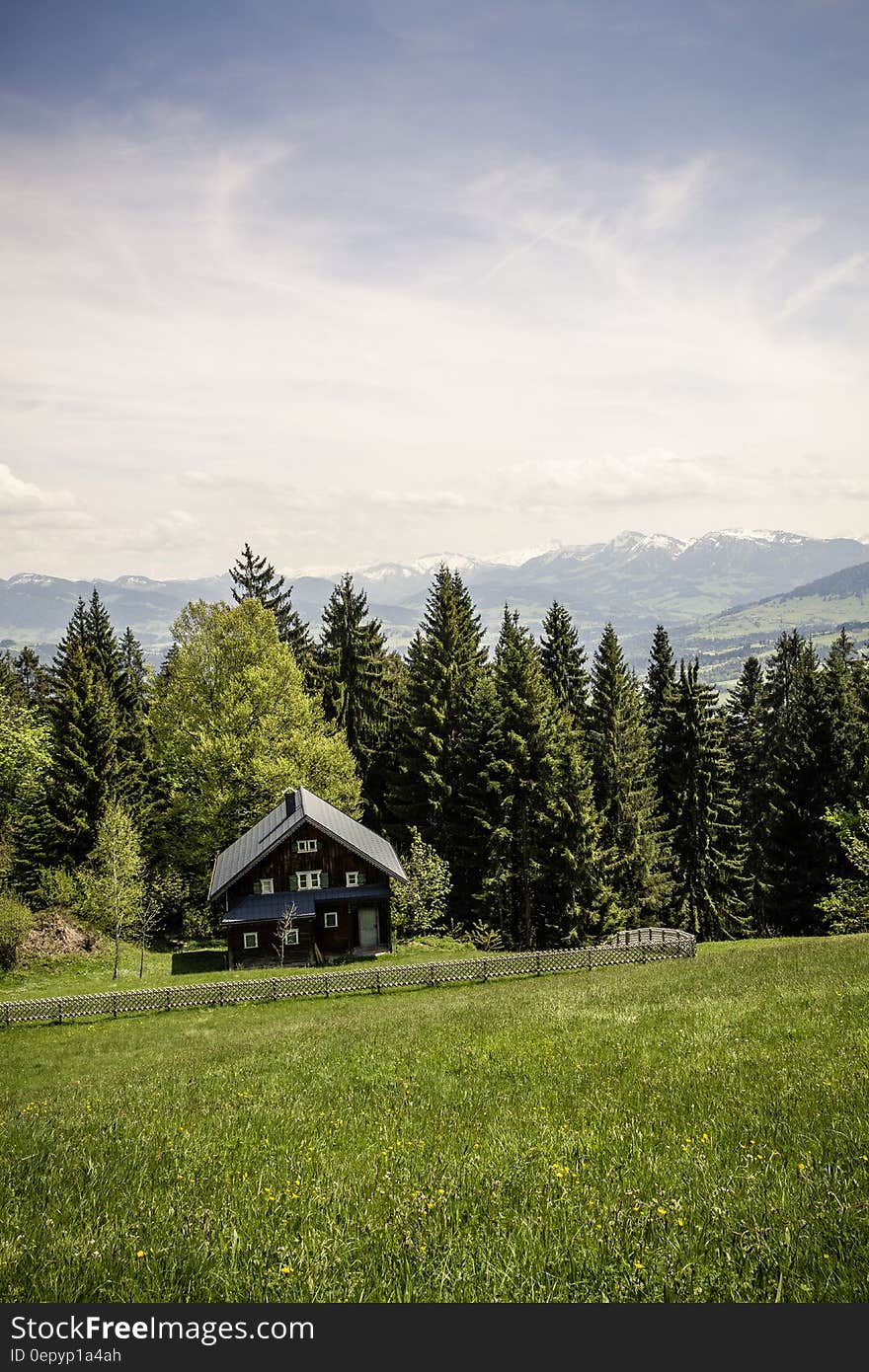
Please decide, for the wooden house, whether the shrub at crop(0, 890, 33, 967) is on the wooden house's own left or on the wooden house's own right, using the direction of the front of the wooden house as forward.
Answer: on the wooden house's own right

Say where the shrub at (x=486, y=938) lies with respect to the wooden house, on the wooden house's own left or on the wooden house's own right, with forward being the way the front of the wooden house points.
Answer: on the wooden house's own left

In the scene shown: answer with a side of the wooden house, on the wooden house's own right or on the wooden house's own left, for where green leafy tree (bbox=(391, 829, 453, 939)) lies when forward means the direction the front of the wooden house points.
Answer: on the wooden house's own left

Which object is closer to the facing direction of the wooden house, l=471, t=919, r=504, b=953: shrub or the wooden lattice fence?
the wooden lattice fence

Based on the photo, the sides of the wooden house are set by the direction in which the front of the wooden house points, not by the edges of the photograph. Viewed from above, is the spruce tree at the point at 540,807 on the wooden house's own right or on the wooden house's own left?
on the wooden house's own left

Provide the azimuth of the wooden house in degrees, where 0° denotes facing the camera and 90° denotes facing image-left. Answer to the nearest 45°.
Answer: approximately 0°
